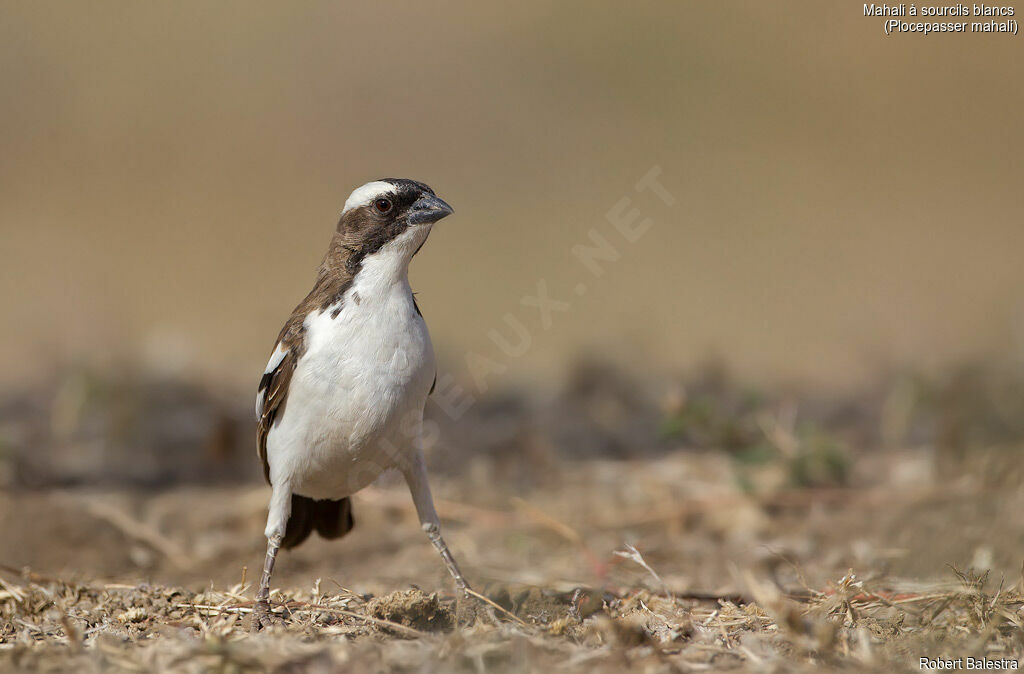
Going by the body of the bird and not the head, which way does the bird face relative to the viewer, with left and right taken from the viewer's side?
facing the viewer and to the right of the viewer
